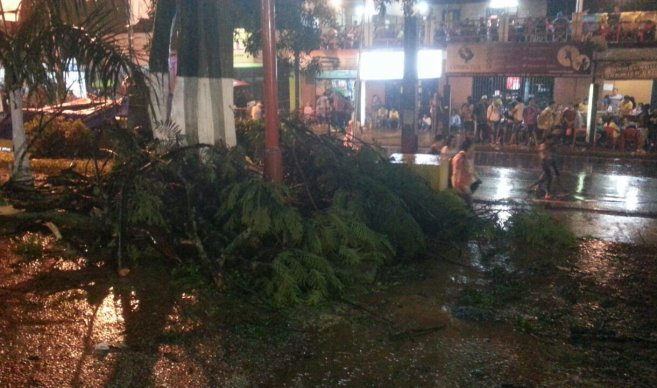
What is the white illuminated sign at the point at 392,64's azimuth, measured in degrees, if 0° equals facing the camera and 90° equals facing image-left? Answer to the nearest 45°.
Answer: approximately 0°

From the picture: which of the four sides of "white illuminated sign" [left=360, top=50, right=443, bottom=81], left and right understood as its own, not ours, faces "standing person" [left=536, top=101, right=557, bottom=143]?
left

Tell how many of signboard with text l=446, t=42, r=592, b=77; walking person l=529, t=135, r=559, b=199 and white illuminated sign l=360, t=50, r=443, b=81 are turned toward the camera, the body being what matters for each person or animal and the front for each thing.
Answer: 2

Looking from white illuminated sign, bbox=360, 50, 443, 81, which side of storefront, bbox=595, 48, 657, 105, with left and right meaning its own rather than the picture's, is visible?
right

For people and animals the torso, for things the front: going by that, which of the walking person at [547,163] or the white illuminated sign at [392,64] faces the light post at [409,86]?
the white illuminated sign

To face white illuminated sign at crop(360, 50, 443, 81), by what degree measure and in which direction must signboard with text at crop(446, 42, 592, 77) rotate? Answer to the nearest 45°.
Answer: approximately 90° to its right
